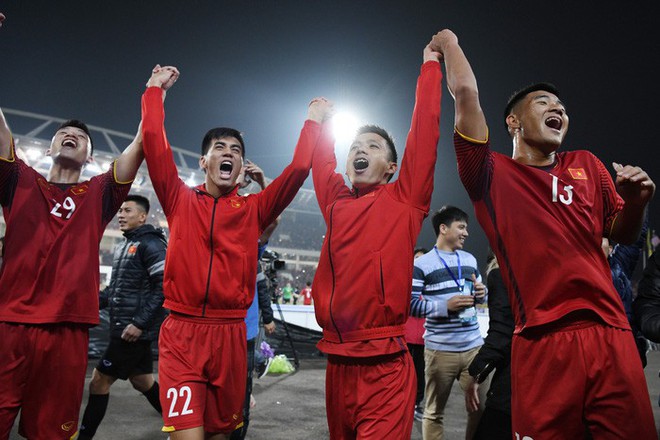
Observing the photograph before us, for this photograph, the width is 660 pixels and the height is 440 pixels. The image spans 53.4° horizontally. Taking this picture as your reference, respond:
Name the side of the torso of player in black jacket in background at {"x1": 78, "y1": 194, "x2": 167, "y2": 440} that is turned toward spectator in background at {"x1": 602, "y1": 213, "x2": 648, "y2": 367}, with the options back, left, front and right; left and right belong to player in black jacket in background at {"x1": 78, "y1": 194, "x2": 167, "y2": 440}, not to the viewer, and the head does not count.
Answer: left

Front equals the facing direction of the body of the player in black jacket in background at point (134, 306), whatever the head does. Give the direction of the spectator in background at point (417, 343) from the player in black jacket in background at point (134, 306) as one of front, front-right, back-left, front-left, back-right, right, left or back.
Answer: back-left

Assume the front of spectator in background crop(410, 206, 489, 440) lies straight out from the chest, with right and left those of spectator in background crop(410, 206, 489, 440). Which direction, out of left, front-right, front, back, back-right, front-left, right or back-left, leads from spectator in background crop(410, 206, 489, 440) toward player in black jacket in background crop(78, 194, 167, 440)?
back-right

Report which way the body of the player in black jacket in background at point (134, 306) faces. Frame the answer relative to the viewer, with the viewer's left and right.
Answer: facing the viewer and to the left of the viewer

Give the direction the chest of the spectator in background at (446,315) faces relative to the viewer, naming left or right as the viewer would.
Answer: facing the viewer and to the right of the viewer

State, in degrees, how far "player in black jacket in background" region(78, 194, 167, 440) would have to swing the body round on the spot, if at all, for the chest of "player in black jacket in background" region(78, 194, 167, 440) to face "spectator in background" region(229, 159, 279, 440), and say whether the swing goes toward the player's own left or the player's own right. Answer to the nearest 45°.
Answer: approximately 90° to the player's own left

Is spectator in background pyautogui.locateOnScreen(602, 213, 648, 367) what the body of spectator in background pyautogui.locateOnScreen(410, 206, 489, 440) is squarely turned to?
no

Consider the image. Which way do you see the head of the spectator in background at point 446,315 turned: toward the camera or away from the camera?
toward the camera

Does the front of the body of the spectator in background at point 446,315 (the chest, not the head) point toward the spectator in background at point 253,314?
no

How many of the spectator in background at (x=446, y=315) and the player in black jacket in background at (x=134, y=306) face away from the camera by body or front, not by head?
0

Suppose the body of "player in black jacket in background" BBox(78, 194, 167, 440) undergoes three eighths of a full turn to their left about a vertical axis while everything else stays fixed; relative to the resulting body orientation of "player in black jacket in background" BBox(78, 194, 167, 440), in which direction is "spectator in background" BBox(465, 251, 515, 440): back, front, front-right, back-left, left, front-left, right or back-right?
front-right
